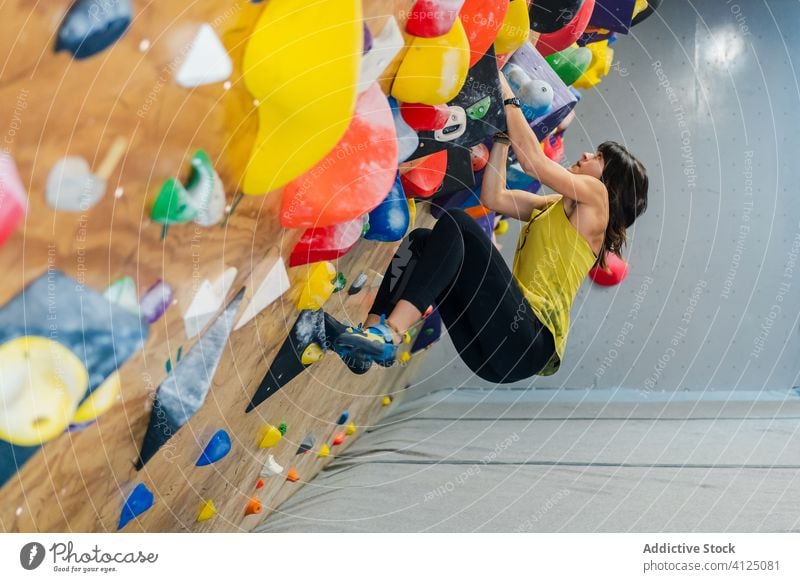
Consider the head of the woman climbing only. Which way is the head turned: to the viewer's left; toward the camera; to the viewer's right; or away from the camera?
to the viewer's left

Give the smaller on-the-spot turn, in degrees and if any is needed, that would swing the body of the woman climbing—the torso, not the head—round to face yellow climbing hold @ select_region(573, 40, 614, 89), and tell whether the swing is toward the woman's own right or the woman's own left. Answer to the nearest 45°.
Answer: approximately 90° to the woman's own right

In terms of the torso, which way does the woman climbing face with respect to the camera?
to the viewer's left

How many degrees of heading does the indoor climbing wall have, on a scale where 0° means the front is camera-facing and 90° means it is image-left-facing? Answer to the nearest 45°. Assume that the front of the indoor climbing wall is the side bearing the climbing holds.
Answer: approximately 315°
